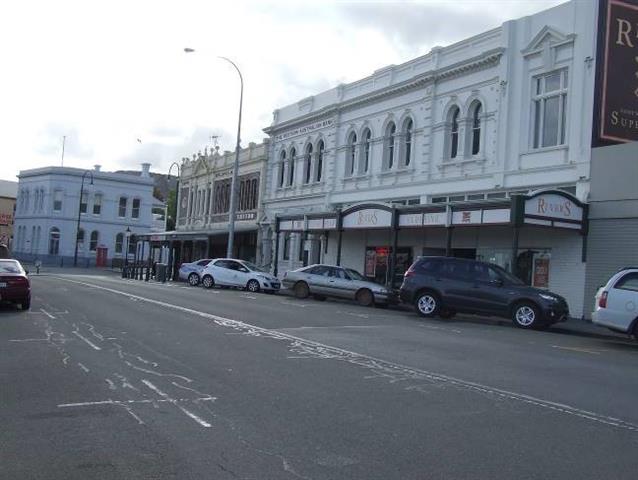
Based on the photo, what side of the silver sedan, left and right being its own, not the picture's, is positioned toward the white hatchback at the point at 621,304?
front

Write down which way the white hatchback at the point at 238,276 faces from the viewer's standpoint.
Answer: facing the viewer and to the right of the viewer

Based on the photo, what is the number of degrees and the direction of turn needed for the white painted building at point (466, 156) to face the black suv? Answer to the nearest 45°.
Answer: approximately 45° to its left

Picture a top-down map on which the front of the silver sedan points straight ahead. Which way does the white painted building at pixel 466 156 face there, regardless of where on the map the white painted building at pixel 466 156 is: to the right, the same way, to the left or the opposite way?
to the right

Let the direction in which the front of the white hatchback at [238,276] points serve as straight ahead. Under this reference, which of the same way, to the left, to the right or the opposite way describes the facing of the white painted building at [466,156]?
to the right

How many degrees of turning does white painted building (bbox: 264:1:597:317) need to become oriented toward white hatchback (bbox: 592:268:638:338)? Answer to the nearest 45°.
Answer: approximately 45° to its left
